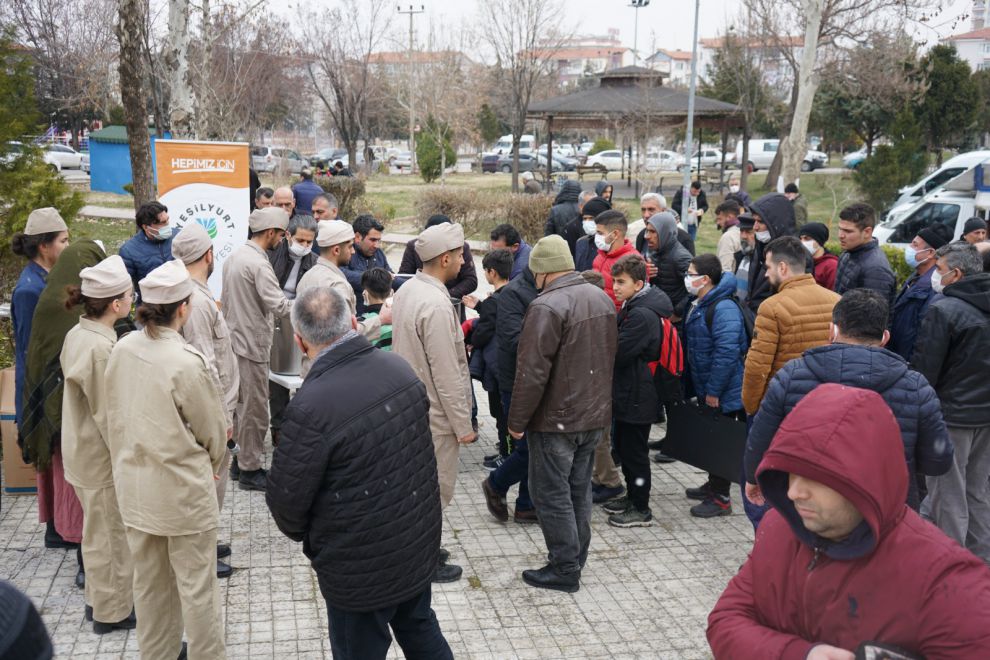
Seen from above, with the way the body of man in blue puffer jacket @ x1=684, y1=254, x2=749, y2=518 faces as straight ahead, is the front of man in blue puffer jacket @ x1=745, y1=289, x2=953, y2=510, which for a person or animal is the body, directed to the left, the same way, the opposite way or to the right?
to the right

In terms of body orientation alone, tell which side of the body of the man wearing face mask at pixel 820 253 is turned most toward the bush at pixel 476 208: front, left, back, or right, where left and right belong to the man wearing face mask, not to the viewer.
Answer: right

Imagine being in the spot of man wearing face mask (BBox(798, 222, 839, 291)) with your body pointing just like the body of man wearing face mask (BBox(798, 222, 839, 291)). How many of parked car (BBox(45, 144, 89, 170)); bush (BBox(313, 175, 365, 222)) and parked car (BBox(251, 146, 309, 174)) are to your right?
3

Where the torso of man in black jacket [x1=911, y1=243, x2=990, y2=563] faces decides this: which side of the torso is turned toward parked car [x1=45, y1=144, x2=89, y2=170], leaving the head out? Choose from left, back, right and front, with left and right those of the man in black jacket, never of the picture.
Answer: front

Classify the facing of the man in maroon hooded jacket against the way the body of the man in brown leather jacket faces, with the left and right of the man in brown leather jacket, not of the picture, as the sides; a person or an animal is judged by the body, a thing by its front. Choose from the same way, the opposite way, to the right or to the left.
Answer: to the left

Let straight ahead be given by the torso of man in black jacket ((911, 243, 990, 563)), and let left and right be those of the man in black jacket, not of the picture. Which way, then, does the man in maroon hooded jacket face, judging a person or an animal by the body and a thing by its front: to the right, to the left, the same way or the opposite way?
to the left

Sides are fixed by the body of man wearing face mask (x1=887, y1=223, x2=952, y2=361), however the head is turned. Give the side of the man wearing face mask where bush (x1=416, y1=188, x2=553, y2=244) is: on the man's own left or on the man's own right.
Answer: on the man's own right

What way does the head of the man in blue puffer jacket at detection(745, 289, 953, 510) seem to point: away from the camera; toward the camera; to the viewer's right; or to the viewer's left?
away from the camera

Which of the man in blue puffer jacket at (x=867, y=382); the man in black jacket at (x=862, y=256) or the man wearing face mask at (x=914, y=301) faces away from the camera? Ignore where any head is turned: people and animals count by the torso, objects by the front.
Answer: the man in blue puffer jacket

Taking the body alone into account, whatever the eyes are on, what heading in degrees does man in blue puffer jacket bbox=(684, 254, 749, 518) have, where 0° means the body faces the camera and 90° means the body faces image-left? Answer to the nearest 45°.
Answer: approximately 90°

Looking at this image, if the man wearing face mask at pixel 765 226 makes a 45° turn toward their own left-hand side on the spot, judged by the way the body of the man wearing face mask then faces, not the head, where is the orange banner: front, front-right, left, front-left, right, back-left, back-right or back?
front-right

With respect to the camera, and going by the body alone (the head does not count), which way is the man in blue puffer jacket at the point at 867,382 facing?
away from the camera

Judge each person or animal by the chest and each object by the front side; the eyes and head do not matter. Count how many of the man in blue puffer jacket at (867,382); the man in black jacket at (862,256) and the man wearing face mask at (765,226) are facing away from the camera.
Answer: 1

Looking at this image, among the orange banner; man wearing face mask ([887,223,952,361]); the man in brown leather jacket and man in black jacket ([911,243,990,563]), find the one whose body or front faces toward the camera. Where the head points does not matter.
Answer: the orange banner

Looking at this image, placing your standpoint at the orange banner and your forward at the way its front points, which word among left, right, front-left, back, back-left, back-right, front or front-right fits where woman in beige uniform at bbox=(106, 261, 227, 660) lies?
front

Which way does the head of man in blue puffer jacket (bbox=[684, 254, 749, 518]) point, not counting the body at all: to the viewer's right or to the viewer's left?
to the viewer's left

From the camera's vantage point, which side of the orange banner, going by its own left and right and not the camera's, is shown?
front

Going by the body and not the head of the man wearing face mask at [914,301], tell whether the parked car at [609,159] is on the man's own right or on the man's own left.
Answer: on the man's own right

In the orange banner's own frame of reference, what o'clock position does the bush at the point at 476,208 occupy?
The bush is roughly at 7 o'clock from the orange banner.

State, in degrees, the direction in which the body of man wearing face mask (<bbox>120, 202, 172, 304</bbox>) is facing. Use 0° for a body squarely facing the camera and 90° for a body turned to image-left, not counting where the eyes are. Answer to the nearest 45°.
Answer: approximately 315°
